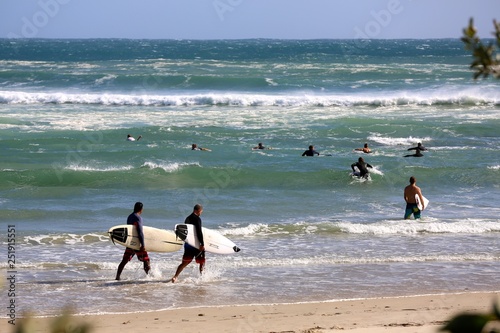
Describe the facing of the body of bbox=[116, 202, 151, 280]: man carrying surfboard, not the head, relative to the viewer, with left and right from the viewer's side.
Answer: facing to the right of the viewer

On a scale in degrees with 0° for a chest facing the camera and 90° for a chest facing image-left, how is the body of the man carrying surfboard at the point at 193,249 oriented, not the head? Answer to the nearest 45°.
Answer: approximately 270°

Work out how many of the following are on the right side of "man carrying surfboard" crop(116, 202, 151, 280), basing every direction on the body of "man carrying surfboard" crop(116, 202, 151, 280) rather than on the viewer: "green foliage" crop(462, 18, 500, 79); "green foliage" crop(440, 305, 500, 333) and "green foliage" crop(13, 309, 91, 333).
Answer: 3

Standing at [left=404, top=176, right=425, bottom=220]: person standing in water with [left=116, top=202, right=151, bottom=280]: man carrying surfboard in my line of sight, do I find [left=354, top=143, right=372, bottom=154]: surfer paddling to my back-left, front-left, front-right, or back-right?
back-right

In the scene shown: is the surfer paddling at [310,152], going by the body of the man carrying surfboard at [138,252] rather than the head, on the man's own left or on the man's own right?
on the man's own left

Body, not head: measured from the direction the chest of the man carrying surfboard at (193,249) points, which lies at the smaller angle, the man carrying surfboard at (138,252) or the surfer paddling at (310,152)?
the surfer paddling

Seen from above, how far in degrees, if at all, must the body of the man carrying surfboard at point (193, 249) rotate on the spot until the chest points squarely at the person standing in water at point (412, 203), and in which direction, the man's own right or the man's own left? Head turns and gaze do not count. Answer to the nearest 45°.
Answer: approximately 45° to the man's own left

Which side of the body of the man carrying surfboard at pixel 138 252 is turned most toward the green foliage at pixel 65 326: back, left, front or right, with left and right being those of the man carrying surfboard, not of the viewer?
right
